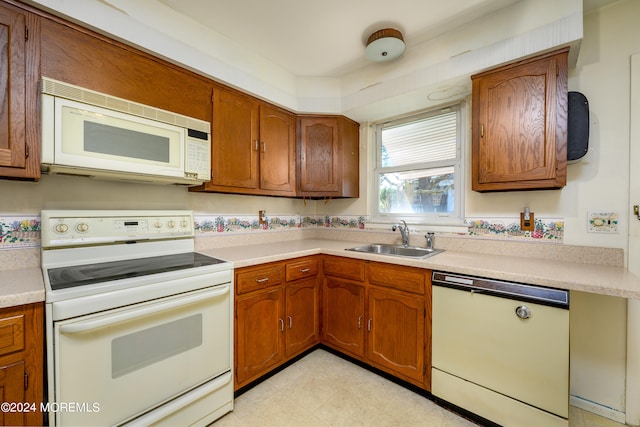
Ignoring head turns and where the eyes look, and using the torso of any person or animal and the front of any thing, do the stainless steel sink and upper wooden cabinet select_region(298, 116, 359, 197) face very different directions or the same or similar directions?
same or similar directions

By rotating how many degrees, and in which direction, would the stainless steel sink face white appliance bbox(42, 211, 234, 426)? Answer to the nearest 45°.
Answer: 0° — it already faces it

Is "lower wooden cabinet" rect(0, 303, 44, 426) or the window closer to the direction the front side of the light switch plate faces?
the lower wooden cabinet

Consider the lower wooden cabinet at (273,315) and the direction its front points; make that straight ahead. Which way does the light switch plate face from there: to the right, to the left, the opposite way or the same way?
to the right

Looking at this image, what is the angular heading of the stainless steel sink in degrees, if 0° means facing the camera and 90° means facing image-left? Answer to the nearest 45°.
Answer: approximately 45°

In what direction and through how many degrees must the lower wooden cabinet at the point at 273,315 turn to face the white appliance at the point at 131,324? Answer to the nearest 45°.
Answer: approximately 90° to its right

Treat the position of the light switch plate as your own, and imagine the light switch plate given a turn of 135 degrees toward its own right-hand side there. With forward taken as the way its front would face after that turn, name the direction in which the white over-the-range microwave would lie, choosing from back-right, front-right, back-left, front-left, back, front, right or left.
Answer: left

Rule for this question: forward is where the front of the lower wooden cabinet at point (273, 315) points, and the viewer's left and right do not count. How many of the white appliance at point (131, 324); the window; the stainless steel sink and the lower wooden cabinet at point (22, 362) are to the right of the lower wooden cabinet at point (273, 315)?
2

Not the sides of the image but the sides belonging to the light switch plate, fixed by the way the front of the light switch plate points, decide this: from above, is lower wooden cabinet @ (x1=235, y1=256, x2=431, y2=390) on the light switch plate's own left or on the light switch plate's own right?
on the light switch plate's own right

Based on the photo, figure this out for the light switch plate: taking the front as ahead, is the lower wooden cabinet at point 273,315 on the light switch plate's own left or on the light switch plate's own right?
on the light switch plate's own right

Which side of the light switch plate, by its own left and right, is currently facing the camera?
front

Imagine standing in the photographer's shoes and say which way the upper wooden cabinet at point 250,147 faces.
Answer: facing the viewer and to the right of the viewer
